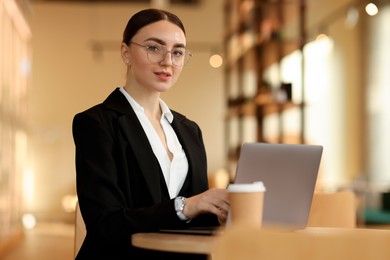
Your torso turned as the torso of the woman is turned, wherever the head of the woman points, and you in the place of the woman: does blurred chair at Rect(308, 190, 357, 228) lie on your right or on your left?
on your left

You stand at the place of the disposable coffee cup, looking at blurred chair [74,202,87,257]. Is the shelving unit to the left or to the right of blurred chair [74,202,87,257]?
right

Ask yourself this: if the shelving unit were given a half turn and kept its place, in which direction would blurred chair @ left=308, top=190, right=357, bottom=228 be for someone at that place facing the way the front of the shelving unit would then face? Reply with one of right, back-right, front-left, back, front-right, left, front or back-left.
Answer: back-right

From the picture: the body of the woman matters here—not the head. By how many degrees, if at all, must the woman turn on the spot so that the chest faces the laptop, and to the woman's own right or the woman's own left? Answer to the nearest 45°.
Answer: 0° — they already face it

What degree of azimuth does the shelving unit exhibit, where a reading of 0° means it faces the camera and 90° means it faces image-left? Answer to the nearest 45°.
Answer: approximately 45°

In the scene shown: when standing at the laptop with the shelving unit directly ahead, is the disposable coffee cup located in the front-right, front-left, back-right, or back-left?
back-left

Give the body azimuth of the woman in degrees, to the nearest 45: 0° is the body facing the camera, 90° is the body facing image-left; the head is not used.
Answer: approximately 315°

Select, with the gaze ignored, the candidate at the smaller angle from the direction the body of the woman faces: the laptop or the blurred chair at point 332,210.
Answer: the laptop

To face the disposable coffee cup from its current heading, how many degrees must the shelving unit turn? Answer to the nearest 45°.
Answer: approximately 45° to its left

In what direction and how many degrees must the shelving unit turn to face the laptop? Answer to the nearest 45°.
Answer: approximately 45° to its left

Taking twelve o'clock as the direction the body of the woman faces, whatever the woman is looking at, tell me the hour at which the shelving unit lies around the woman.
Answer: The shelving unit is roughly at 8 o'clock from the woman.
